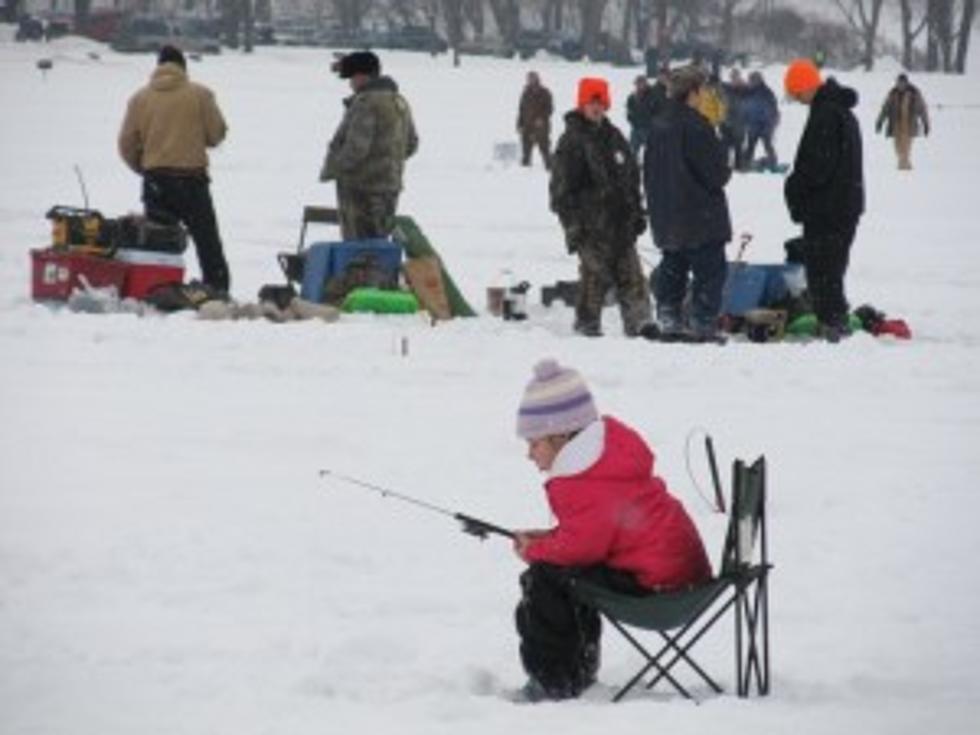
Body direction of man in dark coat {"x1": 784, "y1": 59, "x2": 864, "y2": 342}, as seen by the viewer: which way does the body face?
to the viewer's left

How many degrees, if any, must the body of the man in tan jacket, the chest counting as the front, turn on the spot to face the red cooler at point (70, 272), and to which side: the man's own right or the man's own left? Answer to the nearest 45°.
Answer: approximately 135° to the man's own left

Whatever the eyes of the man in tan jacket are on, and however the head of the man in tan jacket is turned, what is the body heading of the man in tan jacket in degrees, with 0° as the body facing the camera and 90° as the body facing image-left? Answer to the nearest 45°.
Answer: approximately 180°

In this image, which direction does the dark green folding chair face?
to the viewer's left

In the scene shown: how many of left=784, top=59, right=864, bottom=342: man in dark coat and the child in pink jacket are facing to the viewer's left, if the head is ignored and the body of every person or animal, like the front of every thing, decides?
2

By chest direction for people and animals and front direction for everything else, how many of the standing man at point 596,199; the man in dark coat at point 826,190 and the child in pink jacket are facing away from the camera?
0

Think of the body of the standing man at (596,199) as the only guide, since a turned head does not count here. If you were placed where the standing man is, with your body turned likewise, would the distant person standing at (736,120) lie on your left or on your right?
on your left

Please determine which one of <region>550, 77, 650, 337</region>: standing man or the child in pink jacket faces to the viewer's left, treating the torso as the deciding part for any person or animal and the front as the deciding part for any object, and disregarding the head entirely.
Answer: the child in pink jacket

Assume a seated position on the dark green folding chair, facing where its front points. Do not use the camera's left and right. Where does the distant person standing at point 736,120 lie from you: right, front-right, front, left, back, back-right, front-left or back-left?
right

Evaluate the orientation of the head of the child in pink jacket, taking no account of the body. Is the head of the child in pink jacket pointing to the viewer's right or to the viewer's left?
to the viewer's left

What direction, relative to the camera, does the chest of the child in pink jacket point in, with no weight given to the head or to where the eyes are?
to the viewer's left

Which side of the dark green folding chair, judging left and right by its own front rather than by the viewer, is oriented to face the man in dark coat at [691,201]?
right

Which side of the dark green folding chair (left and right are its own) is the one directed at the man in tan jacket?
right

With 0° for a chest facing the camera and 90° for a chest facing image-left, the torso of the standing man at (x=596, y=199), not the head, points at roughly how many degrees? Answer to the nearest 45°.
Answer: approximately 315°
